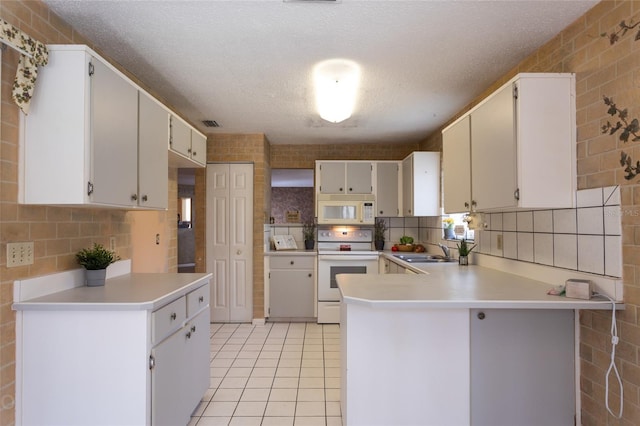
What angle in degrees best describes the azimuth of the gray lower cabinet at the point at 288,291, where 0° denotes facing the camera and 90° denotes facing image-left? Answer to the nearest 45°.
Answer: approximately 0°

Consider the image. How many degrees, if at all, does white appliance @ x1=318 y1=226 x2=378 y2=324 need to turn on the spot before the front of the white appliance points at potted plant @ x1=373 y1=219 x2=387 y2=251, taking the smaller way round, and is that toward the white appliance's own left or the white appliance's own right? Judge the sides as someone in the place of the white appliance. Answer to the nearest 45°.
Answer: approximately 135° to the white appliance's own left

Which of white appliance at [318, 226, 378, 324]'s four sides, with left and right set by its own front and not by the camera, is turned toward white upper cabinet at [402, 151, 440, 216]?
left
